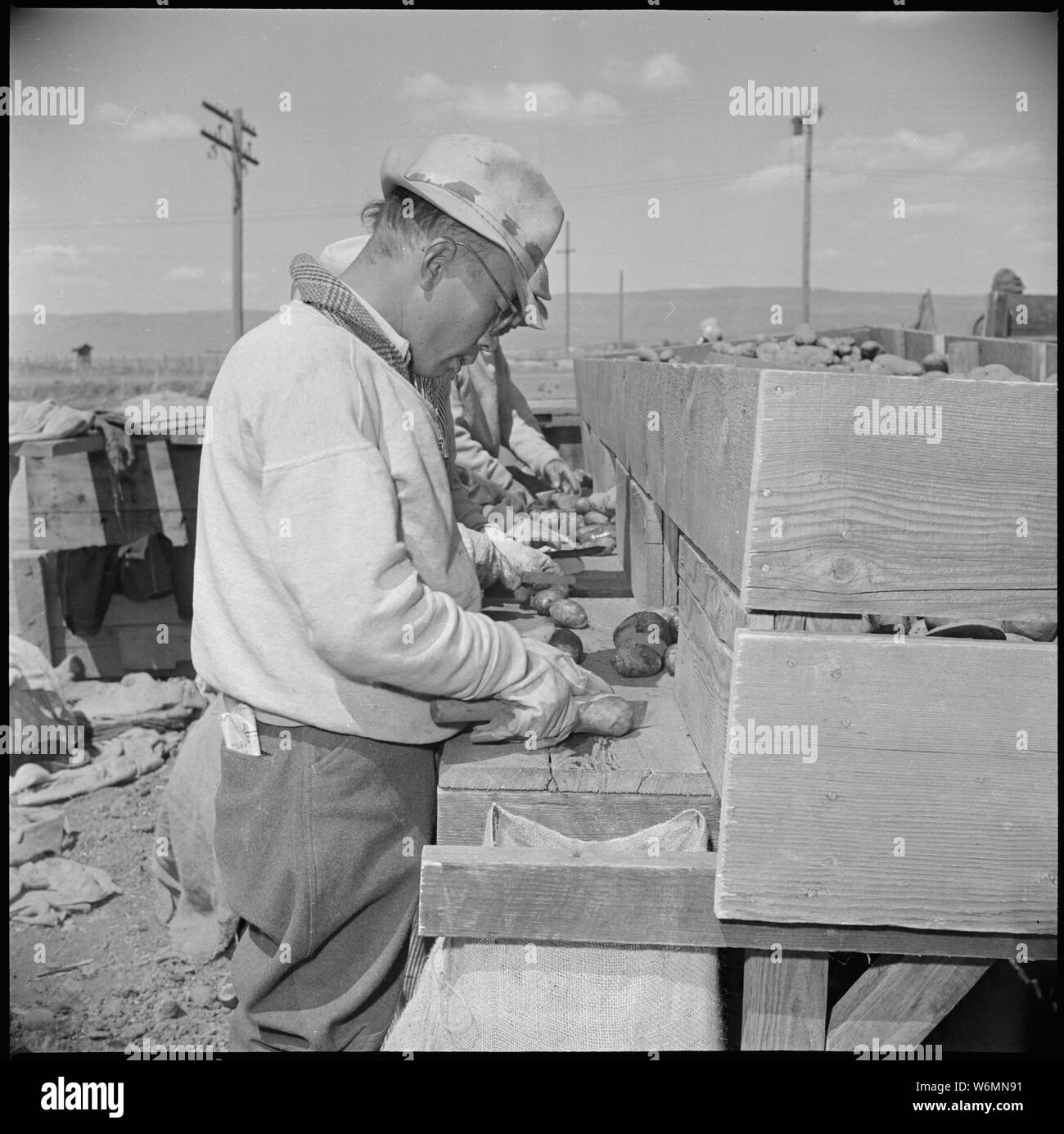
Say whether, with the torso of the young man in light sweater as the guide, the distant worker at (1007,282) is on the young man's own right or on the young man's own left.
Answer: on the young man's own left

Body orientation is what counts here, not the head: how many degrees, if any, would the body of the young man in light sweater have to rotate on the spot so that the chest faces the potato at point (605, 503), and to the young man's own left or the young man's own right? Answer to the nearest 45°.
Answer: approximately 90° to the young man's own left

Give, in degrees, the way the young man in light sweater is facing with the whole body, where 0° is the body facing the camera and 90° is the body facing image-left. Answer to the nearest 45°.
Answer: approximately 270°

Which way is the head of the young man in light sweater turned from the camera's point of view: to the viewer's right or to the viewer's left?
to the viewer's right

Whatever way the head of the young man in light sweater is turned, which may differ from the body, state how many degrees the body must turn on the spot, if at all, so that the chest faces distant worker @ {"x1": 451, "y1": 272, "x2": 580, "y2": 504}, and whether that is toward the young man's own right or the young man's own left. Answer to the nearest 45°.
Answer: approximately 90° to the young man's own left
